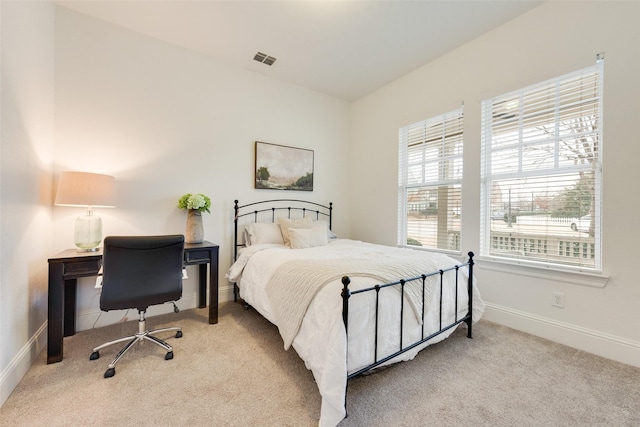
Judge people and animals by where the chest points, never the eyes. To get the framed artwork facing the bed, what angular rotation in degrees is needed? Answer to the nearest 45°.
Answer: approximately 45° to its right

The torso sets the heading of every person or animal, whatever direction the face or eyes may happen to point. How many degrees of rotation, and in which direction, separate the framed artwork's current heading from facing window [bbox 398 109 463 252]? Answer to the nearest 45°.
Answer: approximately 45° to its left

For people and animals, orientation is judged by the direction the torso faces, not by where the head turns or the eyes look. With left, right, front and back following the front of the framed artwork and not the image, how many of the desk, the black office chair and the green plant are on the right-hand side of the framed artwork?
3

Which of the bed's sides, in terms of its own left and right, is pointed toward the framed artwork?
back

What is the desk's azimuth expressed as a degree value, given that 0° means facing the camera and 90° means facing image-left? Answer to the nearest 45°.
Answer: approximately 0°

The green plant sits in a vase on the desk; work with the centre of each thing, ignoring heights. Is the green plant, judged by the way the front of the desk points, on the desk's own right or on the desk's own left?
on the desk's own left

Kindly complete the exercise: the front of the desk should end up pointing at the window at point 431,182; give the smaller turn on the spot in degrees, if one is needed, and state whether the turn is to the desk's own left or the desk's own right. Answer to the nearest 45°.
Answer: approximately 90° to the desk's own left

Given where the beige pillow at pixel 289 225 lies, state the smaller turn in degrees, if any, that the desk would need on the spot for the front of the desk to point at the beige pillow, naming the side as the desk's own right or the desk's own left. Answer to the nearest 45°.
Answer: approximately 90° to the desk's own left

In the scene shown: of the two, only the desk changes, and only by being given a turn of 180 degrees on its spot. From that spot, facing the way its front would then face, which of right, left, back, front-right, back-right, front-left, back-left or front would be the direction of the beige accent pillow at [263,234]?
right
